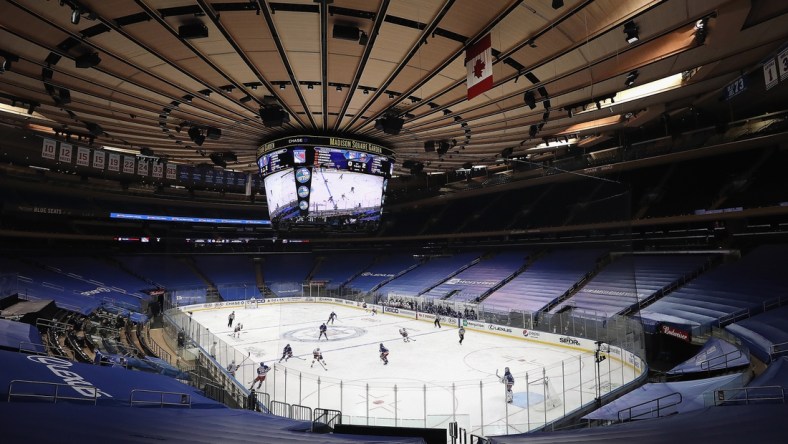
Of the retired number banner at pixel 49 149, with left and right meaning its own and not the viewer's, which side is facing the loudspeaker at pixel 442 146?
front

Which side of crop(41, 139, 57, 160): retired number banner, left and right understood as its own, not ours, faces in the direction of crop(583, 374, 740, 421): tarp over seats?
front

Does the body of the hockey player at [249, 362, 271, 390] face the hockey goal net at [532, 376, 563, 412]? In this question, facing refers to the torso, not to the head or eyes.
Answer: no

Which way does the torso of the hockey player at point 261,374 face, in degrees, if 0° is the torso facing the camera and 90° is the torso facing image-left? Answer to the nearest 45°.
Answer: approximately 225°

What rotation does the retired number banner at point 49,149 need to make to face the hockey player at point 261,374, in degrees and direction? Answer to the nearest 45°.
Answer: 0° — it already faces them

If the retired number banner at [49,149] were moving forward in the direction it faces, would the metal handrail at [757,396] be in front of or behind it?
in front

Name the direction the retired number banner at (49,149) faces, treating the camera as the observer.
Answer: facing the viewer and to the right of the viewer

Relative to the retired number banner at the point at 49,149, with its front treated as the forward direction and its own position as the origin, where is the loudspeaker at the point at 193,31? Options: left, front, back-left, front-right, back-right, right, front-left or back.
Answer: front-right

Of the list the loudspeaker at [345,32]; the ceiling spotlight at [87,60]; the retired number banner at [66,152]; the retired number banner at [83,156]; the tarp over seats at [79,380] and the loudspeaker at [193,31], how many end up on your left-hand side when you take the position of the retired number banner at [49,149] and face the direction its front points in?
2

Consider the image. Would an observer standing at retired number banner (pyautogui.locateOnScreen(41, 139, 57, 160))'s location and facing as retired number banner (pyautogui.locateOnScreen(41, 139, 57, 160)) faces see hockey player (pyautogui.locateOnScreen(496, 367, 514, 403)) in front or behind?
in front

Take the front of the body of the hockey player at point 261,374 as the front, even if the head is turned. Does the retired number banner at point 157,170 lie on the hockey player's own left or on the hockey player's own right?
on the hockey player's own left

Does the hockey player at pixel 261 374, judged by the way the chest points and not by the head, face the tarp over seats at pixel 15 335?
no

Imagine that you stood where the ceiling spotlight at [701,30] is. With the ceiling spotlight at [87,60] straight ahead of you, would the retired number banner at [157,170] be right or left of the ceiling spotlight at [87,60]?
right

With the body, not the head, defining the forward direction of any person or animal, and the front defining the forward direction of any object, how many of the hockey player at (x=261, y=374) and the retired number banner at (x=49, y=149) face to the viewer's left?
0

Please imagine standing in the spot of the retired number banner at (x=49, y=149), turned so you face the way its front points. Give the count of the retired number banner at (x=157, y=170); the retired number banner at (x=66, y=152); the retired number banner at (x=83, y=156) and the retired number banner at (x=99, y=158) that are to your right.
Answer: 0

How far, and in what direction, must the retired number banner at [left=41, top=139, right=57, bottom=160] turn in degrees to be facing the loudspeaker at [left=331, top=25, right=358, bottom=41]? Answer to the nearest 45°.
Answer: approximately 45° to its right
